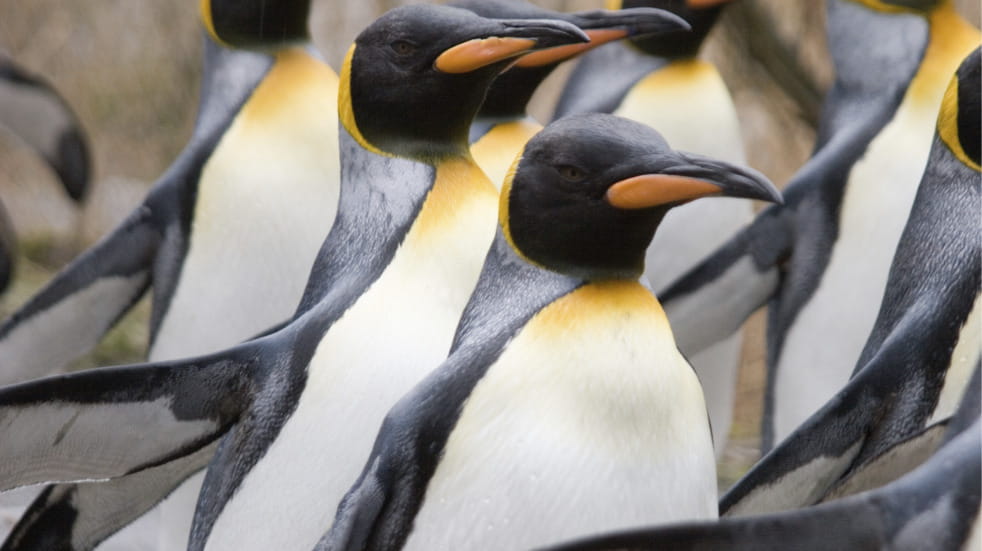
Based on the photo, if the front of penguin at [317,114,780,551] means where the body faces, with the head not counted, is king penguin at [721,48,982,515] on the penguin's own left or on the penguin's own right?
on the penguin's own left

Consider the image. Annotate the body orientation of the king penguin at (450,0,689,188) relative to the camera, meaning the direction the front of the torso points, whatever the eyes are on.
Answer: to the viewer's right

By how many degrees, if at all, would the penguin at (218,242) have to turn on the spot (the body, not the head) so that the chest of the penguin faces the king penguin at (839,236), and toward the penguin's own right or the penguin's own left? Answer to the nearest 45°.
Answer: approximately 45° to the penguin's own left

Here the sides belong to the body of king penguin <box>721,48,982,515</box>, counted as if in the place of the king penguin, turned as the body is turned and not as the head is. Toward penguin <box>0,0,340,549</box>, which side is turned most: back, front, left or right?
back

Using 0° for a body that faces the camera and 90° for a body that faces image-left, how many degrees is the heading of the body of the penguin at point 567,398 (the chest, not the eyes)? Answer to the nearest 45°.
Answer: approximately 315°

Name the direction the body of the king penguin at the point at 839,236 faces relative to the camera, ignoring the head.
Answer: to the viewer's right

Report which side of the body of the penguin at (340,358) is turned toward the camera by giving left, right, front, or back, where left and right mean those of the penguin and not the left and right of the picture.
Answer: right

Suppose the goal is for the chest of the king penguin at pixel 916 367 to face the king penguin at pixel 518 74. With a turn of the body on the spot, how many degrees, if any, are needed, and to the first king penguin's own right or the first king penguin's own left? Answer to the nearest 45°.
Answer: approximately 135° to the first king penguin's own left

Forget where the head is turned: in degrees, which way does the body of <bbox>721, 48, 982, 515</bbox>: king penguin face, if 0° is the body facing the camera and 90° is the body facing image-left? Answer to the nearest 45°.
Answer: approximately 270°
